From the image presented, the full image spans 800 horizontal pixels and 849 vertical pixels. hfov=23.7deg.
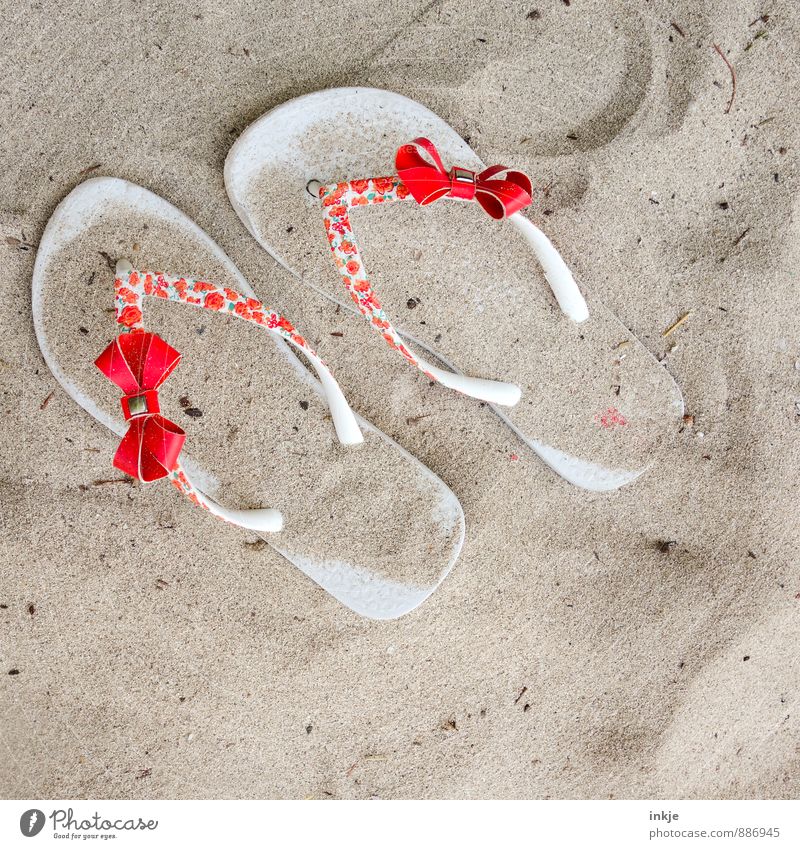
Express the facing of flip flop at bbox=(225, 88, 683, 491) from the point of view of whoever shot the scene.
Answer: facing away from the viewer and to the left of the viewer

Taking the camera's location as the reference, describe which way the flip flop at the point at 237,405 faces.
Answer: facing away from the viewer and to the left of the viewer
